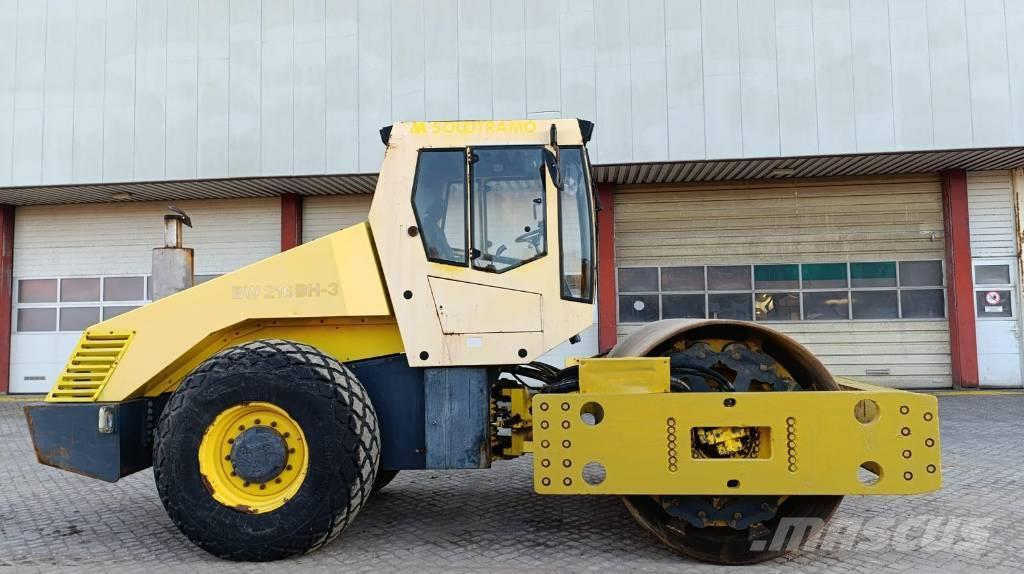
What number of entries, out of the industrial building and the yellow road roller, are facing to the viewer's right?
1

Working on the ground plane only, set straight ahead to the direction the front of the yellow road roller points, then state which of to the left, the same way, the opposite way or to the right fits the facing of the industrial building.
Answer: to the right

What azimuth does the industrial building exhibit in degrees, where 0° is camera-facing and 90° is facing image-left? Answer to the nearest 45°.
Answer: approximately 0°

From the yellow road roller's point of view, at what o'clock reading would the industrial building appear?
The industrial building is roughly at 10 o'clock from the yellow road roller.

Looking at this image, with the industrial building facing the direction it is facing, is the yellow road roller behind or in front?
in front

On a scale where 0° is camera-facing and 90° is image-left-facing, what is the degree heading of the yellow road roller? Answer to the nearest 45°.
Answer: approximately 270°
